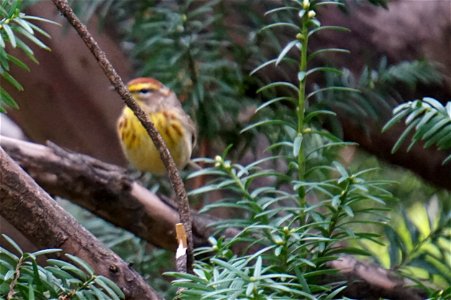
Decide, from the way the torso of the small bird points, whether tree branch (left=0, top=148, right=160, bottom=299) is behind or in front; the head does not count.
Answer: in front

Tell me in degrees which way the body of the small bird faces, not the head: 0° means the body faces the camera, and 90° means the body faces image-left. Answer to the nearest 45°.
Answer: approximately 45°

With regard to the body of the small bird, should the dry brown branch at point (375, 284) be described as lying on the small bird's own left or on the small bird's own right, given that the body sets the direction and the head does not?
on the small bird's own left

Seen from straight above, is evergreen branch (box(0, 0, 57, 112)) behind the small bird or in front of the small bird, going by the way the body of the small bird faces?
in front
